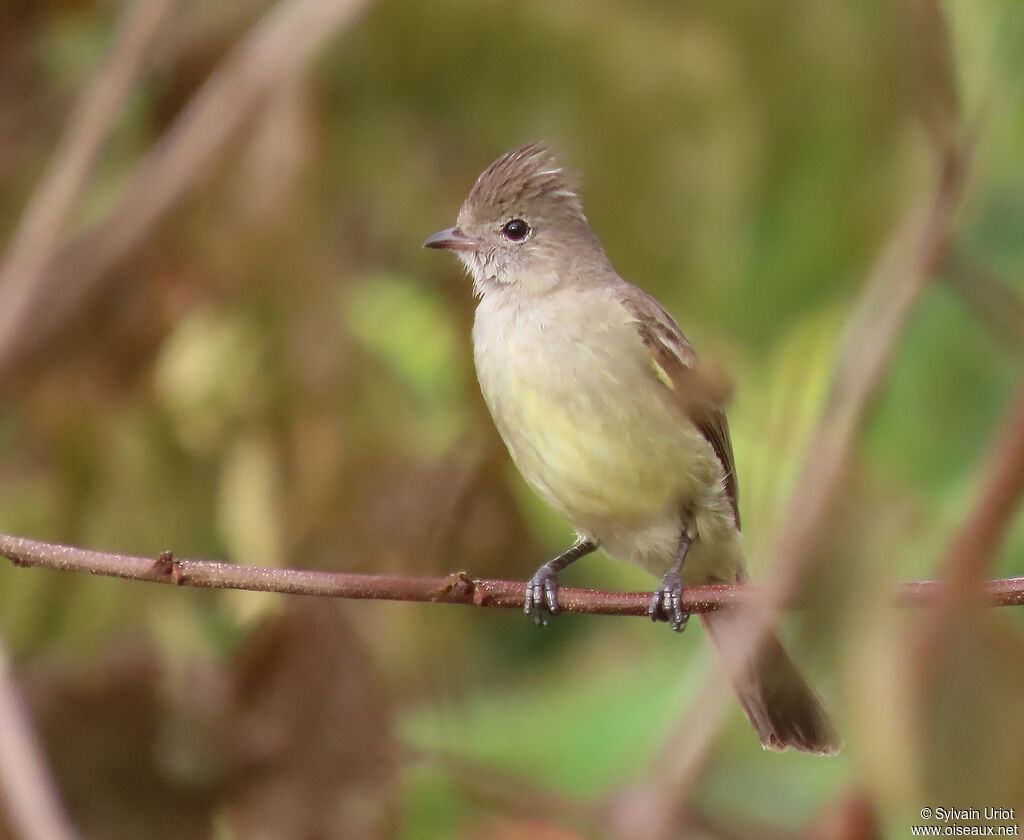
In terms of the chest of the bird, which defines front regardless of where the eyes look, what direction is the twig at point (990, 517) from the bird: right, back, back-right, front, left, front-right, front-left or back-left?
front-left

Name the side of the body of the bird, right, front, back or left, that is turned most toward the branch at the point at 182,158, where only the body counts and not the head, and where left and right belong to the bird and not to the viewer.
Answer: front

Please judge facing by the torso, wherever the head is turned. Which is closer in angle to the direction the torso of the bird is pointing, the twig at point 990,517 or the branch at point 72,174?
the branch

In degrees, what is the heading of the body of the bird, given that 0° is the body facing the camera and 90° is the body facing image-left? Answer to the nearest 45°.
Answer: approximately 45°

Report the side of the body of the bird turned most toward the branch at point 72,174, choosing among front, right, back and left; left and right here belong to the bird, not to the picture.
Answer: front
